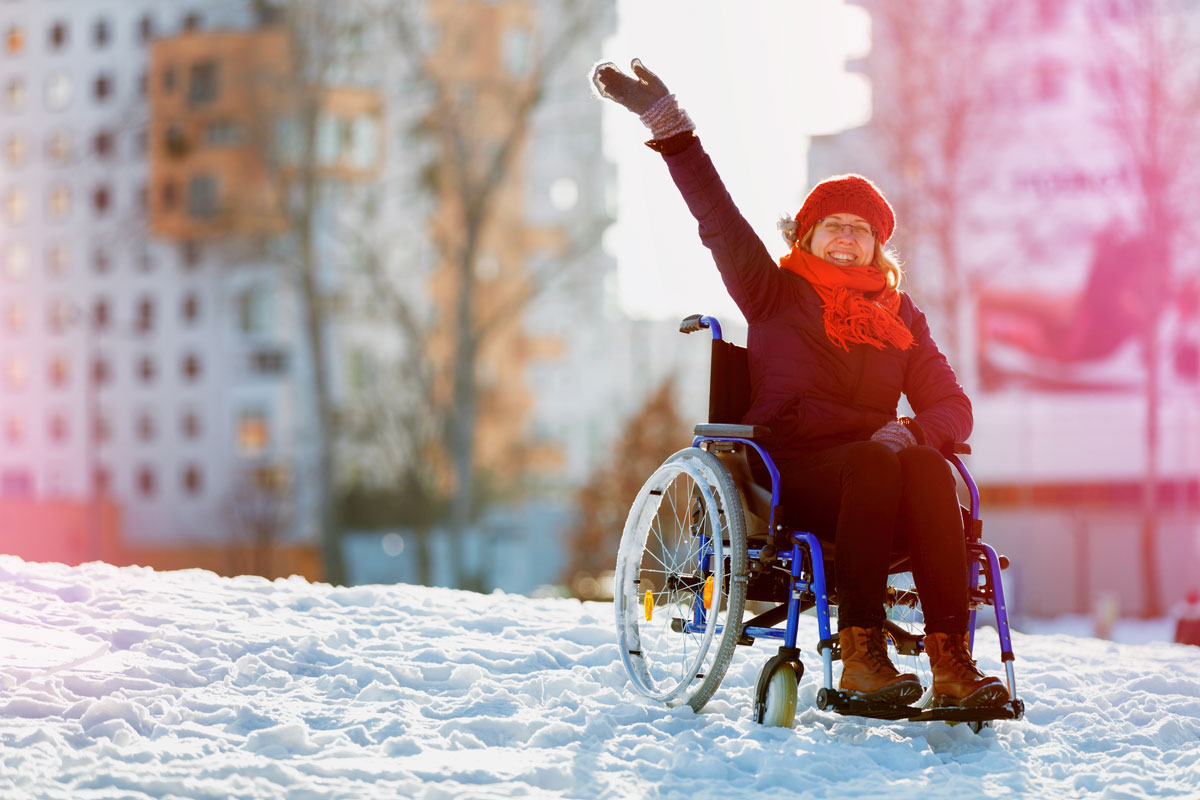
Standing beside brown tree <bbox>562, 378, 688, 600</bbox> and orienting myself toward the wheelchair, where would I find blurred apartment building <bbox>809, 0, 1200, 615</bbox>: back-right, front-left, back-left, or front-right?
back-left

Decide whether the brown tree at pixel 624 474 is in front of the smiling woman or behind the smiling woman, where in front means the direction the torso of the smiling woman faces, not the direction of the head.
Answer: behind

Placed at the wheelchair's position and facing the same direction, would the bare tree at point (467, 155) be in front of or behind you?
behind
